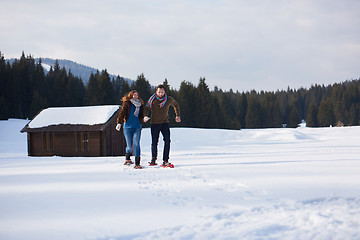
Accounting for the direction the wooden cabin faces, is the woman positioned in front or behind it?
in front

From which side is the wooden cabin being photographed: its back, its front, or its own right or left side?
front
